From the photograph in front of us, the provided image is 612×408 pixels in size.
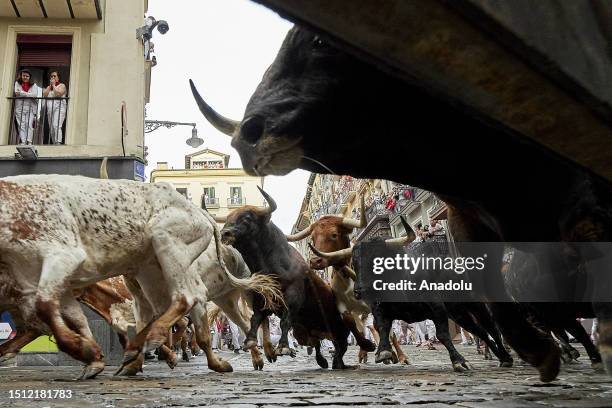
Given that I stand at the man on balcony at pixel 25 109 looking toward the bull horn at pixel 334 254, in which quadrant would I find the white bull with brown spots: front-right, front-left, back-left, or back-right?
front-right

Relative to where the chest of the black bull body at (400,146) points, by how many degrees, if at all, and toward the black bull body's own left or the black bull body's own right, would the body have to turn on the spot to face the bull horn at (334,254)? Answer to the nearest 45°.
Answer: approximately 90° to the black bull body's own right

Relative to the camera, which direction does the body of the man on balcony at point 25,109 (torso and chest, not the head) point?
toward the camera

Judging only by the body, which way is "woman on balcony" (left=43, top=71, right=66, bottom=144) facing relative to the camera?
toward the camera

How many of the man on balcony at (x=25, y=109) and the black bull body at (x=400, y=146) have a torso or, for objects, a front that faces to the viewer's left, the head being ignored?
1

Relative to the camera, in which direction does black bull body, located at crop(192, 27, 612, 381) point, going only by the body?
to the viewer's left

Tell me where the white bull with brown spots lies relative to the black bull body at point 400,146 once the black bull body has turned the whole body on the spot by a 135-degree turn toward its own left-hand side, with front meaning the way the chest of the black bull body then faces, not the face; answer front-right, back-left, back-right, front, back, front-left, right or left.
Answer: back

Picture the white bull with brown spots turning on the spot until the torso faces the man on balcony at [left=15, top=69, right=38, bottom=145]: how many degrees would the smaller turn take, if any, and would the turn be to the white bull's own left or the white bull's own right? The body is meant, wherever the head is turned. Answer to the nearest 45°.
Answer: approximately 90° to the white bull's own right

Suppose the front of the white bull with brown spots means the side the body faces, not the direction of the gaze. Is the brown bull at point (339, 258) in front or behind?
behind

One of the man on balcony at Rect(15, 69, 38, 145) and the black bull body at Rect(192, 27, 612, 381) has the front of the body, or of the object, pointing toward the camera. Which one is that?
the man on balcony

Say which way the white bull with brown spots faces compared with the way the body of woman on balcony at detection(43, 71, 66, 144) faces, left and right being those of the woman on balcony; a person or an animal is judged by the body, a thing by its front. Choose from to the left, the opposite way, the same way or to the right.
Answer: to the right

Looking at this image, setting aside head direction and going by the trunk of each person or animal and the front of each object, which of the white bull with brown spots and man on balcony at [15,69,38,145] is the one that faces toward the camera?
the man on balcony

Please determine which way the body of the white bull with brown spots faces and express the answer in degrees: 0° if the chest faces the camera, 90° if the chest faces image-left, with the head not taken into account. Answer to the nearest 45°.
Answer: approximately 90°

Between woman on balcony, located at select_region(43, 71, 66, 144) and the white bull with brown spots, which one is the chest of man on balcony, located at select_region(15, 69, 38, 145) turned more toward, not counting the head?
the white bull with brown spots
